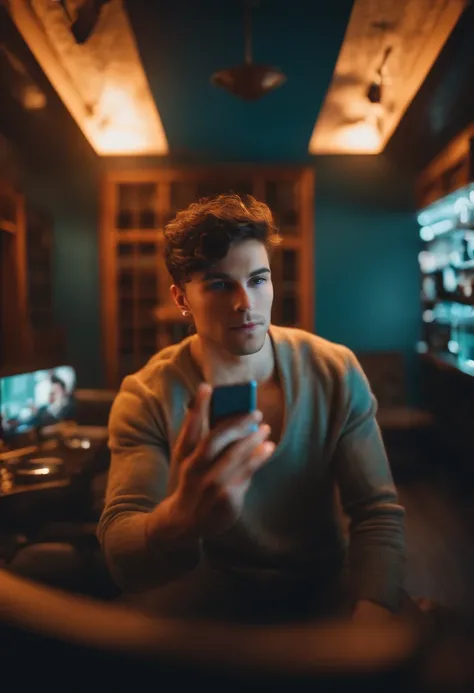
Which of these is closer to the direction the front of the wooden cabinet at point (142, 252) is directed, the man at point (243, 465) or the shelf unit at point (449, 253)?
the man

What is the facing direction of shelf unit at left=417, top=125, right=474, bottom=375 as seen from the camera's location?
facing to the left of the viewer

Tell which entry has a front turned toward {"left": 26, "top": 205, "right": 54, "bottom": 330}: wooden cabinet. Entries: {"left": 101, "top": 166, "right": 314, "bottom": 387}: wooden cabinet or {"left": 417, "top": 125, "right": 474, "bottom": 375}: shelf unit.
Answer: the shelf unit

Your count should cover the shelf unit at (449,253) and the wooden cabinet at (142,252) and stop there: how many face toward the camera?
1

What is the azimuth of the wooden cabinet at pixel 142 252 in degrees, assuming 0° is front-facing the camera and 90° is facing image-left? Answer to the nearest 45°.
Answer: approximately 0°

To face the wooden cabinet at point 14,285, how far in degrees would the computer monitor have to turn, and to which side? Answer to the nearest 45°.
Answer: approximately 135° to its left

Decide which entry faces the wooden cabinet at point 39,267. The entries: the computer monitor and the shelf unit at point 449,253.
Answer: the shelf unit

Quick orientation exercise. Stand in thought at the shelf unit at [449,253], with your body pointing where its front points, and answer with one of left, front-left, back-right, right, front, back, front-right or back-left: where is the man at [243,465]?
left

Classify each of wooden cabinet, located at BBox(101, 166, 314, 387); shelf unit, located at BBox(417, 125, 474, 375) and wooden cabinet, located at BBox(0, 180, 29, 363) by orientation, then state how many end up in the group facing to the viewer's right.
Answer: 1

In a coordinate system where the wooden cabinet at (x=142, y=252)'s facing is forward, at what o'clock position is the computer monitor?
The computer monitor is roughly at 12 o'clock from the wooden cabinet.

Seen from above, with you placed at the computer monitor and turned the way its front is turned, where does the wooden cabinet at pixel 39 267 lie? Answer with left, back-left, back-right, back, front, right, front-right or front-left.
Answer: back-left

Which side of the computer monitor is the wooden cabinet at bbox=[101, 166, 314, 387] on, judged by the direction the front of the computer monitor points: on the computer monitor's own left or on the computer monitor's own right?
on the computer monitor's own left

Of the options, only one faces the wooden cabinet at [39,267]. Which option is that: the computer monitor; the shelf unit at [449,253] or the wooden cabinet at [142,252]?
the shelf unit

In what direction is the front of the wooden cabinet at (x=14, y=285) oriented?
to the viewer's right
